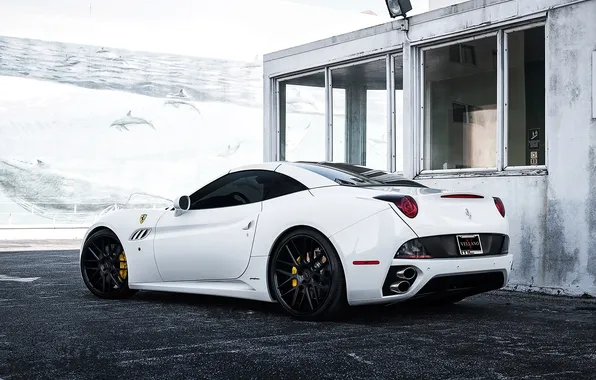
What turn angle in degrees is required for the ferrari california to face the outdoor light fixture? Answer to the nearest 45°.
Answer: approximately 45° to its right

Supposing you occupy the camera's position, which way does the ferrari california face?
facing away from the viewer and to the left of the viewer
